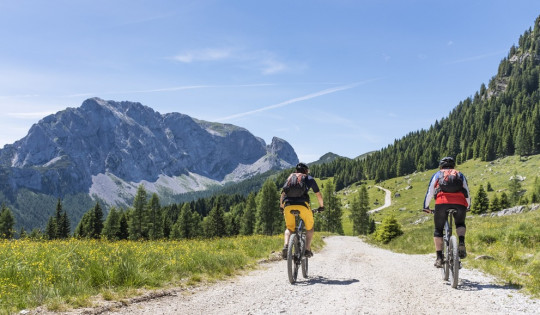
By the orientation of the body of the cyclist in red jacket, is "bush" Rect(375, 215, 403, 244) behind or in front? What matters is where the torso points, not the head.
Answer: in front

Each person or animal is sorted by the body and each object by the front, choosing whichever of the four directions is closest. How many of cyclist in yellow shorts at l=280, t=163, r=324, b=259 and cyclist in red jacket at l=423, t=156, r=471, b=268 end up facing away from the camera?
2

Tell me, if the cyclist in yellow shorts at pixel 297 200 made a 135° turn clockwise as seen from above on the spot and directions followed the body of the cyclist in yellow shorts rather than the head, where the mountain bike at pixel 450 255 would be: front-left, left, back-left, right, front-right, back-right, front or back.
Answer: front-left

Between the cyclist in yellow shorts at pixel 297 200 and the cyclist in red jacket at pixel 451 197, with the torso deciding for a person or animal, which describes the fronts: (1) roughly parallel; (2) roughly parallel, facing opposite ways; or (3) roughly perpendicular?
roughly parallel

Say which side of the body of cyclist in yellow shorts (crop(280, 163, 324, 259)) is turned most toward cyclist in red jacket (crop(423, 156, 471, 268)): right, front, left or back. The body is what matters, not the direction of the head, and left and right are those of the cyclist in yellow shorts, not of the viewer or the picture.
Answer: right

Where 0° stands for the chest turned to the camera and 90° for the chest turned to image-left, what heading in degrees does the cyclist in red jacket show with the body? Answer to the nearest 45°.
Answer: approximately 180°

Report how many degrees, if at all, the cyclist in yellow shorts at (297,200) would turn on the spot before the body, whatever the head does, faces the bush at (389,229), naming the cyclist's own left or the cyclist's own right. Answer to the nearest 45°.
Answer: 0° — they already face it

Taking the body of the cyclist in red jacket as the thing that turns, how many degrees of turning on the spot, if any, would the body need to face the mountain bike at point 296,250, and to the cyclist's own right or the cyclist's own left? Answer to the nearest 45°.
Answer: approximately 90° to the cyclist's own left

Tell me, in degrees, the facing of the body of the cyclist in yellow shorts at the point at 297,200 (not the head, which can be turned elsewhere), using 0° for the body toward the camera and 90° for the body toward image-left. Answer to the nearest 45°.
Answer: approximately 180°

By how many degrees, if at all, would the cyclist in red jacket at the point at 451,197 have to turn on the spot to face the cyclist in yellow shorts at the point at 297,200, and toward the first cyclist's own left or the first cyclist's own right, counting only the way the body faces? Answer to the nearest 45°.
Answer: approximately 90° to the first cyclist's own left

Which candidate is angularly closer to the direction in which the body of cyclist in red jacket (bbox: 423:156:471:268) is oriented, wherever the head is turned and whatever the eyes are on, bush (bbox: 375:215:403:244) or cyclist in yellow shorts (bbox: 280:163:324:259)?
the bush
